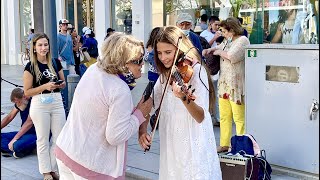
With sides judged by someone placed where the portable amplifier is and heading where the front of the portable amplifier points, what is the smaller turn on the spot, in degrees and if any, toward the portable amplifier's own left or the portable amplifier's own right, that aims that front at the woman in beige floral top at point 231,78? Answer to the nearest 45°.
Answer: approximately 135° to the portable amplifier's own right

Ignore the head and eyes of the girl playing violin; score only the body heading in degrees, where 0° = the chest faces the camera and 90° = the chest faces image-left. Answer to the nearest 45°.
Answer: approximately 45°

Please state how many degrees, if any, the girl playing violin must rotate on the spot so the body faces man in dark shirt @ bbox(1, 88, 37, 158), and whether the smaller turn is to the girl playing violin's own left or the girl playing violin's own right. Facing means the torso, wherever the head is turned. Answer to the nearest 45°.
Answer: approximately 90° to the girl playing violin's own right

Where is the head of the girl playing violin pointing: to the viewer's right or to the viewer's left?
to the viewer's left

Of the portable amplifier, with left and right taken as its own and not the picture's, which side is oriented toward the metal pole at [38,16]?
right

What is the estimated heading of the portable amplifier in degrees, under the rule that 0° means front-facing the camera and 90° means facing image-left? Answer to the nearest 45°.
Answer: approximately 45°

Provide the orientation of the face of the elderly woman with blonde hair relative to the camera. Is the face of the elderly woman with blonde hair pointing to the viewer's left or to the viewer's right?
to the viewer's right
